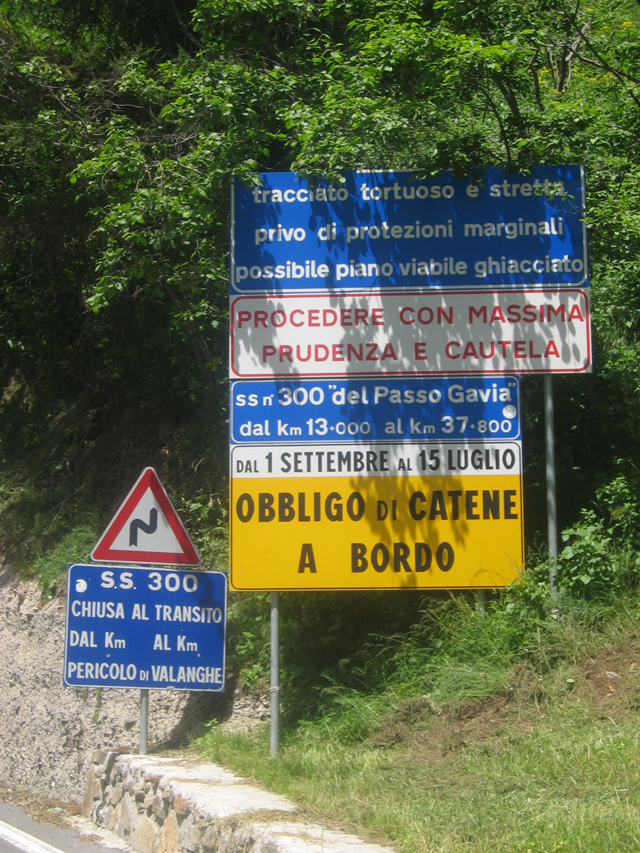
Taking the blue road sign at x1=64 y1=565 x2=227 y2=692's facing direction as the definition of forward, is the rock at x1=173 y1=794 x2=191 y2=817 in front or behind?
in front

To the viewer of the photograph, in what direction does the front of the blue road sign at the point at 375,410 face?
facing the viewer

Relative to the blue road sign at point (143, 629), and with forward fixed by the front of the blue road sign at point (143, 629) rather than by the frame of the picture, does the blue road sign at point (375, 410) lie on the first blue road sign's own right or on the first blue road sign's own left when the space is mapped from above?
on the first blue road sign's own left

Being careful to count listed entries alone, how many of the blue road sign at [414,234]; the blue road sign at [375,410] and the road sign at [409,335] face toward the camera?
3

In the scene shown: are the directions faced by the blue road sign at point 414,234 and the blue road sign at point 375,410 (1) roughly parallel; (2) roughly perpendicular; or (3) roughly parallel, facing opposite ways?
roughly parallel

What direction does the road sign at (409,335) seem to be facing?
toward the camera

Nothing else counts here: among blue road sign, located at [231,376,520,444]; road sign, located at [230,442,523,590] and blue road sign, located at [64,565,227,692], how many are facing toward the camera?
3

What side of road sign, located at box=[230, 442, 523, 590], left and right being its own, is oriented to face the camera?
front
